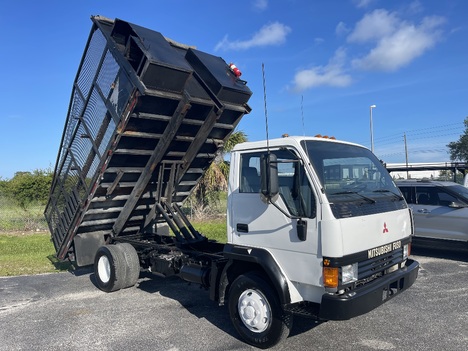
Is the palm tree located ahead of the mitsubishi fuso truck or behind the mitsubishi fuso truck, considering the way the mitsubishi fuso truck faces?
behind
